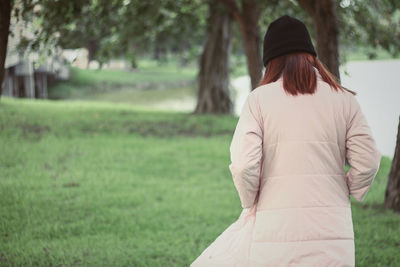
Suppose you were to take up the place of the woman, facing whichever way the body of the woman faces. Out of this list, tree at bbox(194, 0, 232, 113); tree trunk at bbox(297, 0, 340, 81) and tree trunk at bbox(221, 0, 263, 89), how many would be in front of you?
3

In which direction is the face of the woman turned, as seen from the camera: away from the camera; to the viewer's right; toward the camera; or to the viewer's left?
away from the camera

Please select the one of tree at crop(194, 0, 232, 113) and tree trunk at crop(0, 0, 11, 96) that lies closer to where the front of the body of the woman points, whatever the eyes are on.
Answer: the tree

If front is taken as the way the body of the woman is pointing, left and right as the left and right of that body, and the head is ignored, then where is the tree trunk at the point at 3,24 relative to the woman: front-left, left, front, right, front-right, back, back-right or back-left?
front-left

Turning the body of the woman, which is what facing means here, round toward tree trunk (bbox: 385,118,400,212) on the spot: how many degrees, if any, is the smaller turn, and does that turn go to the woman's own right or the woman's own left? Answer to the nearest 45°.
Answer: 0° — they already face it

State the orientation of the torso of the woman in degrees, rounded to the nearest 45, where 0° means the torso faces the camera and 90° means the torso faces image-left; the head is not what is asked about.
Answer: approximately 180°

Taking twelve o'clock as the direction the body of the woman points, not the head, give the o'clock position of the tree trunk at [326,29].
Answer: The tree trunk is roughly at 12 o'clock from the woman.

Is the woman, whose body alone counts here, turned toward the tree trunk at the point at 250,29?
yes

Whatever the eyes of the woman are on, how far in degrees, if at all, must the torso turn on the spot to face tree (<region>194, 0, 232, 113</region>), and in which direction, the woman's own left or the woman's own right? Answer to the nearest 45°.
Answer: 0° — they already face it
